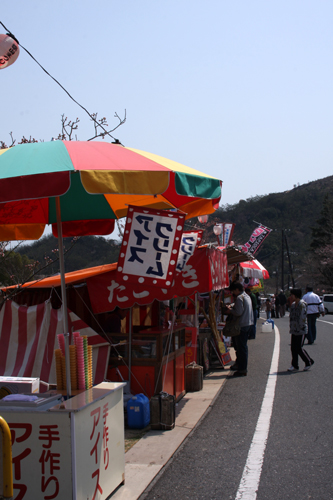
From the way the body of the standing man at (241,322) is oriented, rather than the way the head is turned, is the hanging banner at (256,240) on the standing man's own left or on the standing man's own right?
on the standing man's own right

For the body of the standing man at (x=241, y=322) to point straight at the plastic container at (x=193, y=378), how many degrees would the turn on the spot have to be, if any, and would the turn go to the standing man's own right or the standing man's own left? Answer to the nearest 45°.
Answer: approximately 45° to the standing man's own left

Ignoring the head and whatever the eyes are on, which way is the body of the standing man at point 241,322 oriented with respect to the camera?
to the viewer's left

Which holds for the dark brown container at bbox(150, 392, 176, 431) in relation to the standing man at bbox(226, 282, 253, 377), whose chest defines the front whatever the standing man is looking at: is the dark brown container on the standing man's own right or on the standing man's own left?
on the standing man's own left

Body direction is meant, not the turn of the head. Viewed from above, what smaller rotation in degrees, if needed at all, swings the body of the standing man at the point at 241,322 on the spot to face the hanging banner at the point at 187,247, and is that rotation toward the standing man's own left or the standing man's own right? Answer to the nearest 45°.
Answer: approximately 90° to the standing man's own left

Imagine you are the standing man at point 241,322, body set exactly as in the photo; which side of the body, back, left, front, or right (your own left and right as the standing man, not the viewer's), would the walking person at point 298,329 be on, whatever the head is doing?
back

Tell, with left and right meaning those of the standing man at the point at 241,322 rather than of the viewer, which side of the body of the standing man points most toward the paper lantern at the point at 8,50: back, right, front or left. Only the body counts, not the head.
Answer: left

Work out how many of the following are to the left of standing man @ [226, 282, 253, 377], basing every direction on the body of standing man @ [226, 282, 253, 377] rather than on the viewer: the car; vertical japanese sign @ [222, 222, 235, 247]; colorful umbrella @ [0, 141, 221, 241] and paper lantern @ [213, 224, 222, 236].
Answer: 1

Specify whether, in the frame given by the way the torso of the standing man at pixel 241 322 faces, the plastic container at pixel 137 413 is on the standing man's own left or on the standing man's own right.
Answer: on the standing man's own left

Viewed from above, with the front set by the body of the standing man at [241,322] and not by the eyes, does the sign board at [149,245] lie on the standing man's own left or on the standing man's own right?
on the standing man's own left

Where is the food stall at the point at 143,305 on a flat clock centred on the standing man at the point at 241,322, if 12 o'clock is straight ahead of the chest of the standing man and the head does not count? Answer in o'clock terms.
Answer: The food stall is roughly at 10 o'clock from the standing man.
